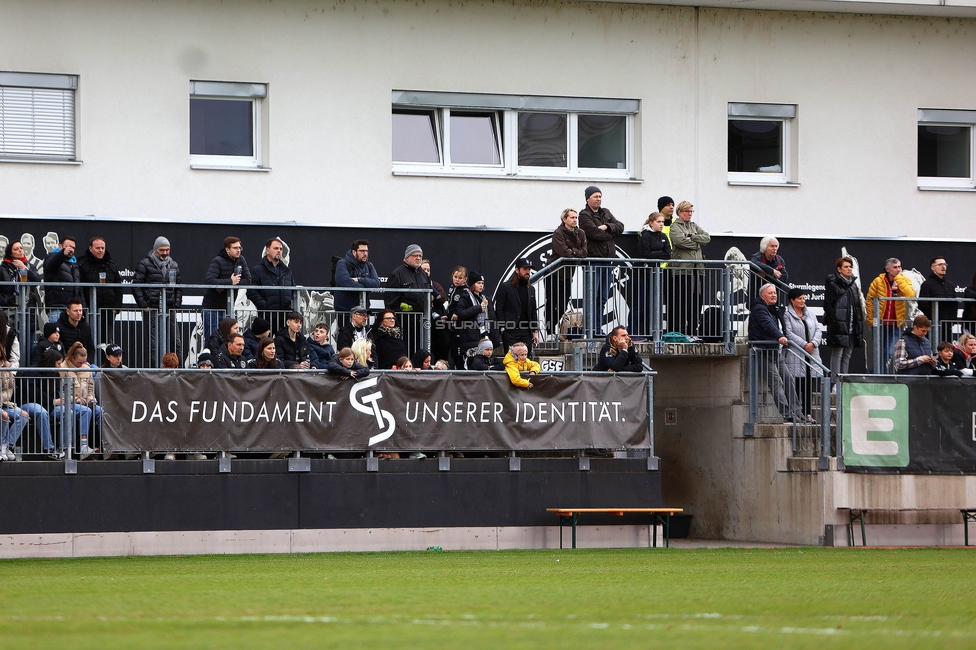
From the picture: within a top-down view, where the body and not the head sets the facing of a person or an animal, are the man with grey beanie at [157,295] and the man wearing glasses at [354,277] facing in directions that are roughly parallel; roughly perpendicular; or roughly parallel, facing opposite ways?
roughly parallel

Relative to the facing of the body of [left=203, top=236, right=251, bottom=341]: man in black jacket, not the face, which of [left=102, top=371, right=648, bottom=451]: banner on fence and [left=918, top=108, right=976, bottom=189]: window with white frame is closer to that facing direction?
the banner on fence

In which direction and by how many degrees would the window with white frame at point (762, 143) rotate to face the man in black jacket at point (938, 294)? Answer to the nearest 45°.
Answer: approximately 45° to its left

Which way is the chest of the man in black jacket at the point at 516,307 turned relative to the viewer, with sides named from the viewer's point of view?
facing the viewer and to the right of the viewer

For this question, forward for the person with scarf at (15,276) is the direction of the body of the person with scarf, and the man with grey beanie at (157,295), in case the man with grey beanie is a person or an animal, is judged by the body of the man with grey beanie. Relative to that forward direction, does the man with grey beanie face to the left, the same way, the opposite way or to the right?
the same way

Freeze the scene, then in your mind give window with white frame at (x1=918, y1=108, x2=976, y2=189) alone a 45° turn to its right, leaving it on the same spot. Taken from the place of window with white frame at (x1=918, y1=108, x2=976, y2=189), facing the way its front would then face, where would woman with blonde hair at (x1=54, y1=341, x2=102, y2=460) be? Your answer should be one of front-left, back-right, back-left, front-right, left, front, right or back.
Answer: front

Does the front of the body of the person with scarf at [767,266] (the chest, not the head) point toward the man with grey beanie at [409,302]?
no

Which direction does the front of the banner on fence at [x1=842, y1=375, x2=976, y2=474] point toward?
toward the camera

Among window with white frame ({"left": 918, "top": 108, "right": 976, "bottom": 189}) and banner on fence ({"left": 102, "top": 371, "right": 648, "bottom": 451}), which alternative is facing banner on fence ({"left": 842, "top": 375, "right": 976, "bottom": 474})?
the window with white frame

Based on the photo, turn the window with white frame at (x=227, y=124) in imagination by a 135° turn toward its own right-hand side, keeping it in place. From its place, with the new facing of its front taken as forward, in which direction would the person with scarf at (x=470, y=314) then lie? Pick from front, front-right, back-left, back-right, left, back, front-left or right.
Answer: back

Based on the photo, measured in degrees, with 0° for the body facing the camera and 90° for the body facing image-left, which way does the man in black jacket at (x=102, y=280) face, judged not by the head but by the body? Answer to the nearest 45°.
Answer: approximately 315°

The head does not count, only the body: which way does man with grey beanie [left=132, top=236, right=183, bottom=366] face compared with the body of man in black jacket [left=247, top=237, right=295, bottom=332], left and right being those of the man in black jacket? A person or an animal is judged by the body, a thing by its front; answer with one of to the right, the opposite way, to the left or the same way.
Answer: the same way

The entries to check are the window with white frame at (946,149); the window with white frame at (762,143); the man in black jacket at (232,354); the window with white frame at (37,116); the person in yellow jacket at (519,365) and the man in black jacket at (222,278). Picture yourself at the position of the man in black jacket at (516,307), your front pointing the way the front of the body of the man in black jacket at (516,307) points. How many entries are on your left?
2

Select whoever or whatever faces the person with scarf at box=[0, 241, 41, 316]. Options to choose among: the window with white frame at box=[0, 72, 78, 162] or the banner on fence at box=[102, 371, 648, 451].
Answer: the window with white frame

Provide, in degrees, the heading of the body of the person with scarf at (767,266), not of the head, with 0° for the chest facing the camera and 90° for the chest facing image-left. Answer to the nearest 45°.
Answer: approximately 315°

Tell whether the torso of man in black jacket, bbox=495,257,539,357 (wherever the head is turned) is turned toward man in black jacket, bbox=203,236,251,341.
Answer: no

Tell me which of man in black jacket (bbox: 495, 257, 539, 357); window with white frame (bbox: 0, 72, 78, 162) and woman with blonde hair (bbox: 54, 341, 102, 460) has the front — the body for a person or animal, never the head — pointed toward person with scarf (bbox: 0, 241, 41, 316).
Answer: the window with white frame

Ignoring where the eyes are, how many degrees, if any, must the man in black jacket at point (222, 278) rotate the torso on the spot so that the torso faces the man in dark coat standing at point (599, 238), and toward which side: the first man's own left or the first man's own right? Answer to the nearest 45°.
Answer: approximately 45° to the first man's own left

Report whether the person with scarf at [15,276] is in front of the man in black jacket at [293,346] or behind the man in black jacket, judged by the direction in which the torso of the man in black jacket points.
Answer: behind

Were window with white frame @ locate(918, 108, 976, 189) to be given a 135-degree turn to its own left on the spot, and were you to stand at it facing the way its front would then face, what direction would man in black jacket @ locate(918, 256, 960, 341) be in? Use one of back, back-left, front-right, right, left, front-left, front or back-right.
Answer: back-right

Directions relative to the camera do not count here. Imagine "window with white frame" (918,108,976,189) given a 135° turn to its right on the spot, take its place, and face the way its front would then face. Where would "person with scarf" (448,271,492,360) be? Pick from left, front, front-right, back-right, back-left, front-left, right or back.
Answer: left

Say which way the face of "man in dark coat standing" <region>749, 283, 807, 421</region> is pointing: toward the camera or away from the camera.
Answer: toward the camera
